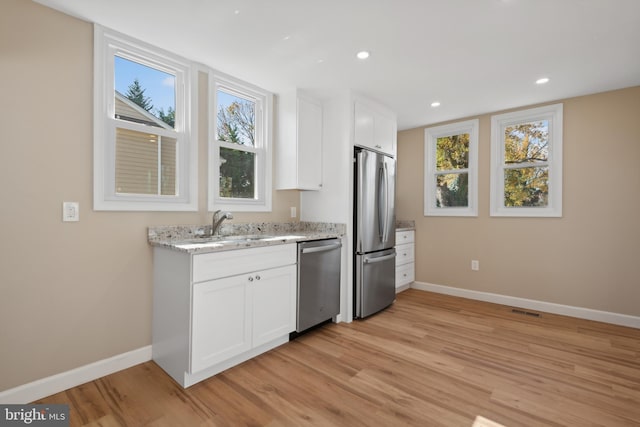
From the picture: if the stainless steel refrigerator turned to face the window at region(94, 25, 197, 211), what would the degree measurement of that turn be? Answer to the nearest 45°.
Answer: approximately 90° to its right

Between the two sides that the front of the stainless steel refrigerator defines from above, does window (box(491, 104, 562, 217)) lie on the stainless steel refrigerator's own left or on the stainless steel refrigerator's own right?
on the stainless steel refrigerator's own left

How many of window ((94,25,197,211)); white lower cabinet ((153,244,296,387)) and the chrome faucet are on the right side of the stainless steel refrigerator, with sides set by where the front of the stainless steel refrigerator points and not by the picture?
3

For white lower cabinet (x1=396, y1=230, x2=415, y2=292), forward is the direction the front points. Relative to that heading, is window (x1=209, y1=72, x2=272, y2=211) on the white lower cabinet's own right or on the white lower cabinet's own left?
on the white lower cabinet's own right

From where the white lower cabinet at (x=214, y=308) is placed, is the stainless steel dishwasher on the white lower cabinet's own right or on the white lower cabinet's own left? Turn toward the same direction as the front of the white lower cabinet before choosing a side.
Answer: on the white lower cabinet's own left

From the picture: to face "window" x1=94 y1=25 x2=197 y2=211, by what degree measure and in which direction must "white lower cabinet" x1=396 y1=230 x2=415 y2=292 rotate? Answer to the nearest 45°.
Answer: approximately 90° to its right

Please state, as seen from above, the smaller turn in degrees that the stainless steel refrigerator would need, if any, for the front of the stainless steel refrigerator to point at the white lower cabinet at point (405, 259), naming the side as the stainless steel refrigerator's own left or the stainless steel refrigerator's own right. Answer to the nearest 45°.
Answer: approximately 90° to the stainless steel refrigerator's own left

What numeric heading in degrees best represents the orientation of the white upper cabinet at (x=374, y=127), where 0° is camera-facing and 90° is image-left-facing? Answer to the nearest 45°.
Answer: approximately 315°

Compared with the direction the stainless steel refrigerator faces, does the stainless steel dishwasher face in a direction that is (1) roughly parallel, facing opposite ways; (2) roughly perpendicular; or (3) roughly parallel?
roughly parallel

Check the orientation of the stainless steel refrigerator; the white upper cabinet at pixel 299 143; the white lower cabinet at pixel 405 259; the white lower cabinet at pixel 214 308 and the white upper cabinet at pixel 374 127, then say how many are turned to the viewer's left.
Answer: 0

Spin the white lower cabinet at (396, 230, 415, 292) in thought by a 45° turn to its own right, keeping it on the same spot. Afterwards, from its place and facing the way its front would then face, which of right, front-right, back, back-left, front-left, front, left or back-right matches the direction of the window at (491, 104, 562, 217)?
left

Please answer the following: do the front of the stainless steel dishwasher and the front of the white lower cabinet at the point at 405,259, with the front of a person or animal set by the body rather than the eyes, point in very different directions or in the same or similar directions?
same or similar directions

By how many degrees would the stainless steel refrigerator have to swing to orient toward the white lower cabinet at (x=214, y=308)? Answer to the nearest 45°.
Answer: approximately 90° to its right

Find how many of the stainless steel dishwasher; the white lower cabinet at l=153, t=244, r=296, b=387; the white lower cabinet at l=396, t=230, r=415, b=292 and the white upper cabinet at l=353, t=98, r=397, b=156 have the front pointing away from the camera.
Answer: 0
